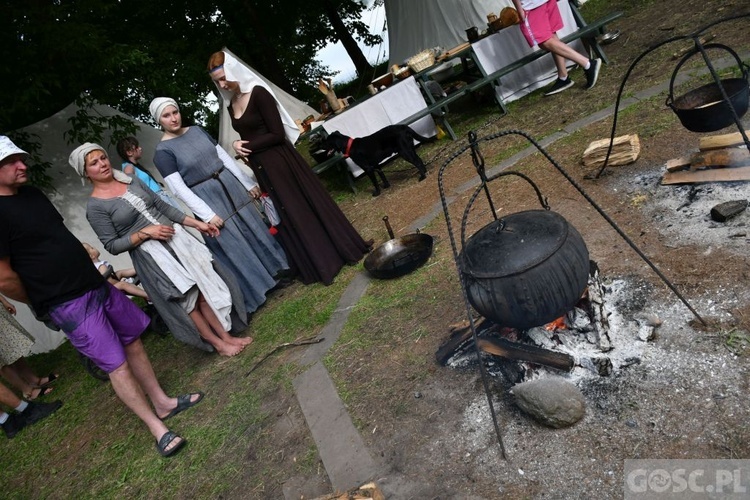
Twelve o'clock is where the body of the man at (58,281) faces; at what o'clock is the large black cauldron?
The large black cauldron is roughly at 12 o'clock from the man.

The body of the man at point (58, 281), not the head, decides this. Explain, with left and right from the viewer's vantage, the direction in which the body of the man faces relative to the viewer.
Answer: facing the viewer and to the right of the viewer

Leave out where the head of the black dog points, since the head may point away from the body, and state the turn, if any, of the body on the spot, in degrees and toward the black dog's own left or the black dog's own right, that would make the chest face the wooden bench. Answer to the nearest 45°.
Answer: approximately 180°

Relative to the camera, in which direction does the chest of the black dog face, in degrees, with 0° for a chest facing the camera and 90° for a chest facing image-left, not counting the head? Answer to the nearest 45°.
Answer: approximately 90°

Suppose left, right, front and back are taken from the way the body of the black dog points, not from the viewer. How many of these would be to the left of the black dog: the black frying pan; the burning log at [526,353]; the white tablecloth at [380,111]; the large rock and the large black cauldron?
4

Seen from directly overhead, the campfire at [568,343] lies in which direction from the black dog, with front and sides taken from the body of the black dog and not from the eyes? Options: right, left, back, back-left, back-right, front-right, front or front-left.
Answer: left

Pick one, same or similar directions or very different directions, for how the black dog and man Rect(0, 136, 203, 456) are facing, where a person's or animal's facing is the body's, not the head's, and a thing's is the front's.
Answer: very different directions

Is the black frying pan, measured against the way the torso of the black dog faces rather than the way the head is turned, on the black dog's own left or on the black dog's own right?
on the black dog's own left

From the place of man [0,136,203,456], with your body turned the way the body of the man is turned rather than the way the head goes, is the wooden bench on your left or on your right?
on your left

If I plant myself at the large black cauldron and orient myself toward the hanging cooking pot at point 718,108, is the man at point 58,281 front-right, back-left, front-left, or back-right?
back-left

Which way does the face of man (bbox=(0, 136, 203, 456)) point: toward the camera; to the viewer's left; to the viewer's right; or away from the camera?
to the viewer's right

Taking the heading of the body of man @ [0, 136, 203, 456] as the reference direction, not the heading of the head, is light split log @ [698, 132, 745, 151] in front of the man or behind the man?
in front

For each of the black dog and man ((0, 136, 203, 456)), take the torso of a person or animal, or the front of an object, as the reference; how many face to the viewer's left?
1

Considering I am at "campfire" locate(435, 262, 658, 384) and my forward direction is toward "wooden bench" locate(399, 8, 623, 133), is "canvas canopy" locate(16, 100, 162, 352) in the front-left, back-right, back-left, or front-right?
front-left
